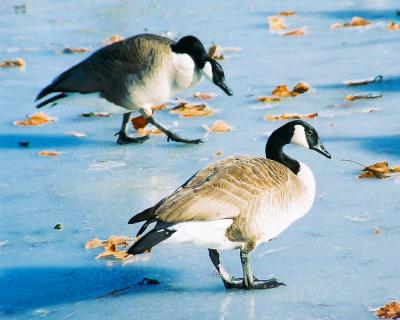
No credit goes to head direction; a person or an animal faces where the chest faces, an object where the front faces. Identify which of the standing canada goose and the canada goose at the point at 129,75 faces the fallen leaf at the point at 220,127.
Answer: the canada goose

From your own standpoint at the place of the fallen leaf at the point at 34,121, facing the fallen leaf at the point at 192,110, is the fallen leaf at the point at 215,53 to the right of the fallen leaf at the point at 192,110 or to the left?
left

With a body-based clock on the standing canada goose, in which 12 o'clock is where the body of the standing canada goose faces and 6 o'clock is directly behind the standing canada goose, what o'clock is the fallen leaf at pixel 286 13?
The fallen leaf is roughly at 9 o'clock from the standing canada goose.

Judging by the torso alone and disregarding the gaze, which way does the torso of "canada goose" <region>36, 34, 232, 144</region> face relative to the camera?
to the viewer's right

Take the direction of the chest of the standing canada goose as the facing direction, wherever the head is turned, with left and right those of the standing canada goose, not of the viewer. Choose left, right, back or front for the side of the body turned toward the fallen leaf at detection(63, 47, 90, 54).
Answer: left

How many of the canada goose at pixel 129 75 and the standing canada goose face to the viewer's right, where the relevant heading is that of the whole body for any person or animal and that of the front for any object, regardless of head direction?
2

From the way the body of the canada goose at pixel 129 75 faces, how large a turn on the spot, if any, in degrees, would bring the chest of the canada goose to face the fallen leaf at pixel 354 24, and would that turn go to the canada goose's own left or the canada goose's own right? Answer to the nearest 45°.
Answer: approximately 45° to the canada goose's own left

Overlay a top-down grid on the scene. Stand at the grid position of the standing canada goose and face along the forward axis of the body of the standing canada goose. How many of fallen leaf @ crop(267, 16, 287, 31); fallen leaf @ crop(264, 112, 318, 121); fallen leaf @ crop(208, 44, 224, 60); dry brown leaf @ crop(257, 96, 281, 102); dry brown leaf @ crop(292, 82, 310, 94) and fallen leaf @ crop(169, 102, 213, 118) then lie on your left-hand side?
6

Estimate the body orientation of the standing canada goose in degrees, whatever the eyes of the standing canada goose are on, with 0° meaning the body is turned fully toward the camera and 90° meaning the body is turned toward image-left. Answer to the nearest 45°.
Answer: approximately 270°

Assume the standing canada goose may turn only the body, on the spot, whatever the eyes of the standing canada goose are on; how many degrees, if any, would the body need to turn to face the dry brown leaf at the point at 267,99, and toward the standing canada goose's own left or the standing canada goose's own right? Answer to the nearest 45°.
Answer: approximately 90° to the standing canada goose's own left

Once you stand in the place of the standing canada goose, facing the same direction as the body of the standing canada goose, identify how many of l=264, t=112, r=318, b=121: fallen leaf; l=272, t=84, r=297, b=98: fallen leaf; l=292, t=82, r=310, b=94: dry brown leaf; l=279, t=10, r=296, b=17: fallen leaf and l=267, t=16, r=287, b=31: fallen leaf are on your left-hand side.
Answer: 5

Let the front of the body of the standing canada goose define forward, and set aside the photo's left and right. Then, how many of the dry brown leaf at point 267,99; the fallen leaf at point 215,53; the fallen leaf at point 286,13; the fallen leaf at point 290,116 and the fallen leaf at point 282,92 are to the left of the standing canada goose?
5

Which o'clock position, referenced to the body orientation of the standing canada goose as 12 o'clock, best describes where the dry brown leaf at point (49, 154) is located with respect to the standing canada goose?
The dry brown leaf is roughly at 8 o'clock from the standing canada goose.

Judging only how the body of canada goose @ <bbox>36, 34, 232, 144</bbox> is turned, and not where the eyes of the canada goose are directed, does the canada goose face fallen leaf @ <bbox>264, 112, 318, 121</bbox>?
yes

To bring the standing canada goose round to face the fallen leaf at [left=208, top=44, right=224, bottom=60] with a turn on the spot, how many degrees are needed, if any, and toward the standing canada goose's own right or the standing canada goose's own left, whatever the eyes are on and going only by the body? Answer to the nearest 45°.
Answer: approximately 90° to the standing canada goose's own left

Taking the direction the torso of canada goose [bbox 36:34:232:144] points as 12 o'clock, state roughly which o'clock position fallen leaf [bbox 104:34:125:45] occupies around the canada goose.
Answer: The fallen leaf is roughly at 9 o'clock from the canada goose.
